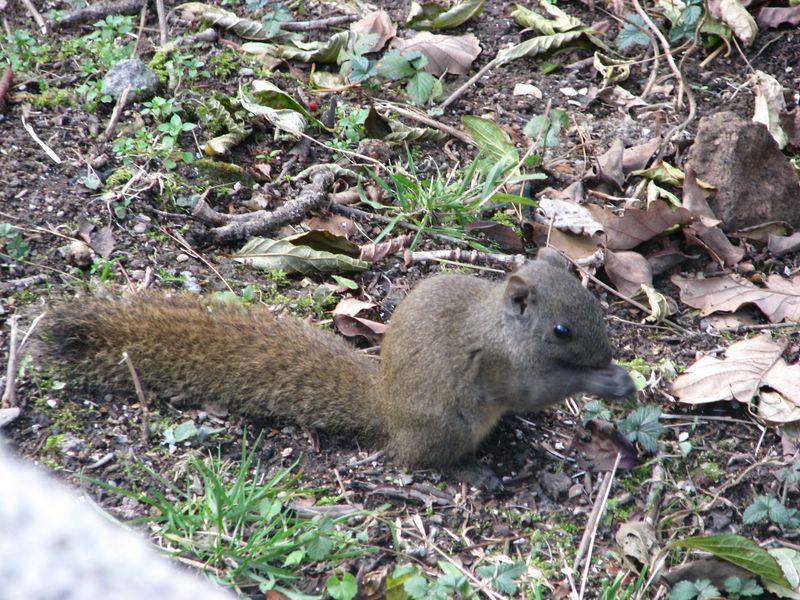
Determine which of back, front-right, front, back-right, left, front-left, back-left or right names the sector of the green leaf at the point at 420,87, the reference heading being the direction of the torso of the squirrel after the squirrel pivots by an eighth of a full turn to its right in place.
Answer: back-left

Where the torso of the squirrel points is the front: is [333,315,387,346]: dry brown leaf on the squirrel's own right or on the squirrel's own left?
on the squirrel's own left

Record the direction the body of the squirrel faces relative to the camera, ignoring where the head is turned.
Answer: to the viewer's right

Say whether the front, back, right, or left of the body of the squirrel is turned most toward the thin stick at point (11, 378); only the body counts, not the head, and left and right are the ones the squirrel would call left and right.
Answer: back

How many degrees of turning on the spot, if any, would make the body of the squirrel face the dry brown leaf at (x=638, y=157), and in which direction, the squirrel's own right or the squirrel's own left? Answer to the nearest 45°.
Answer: approximately 45° to the squirrel's own left

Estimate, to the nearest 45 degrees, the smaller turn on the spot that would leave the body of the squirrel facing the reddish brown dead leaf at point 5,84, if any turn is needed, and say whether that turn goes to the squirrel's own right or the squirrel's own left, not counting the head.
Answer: approximately 135° to the squirrel's own left

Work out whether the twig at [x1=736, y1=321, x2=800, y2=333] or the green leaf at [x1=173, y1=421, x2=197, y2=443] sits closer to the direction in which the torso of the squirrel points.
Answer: the twig

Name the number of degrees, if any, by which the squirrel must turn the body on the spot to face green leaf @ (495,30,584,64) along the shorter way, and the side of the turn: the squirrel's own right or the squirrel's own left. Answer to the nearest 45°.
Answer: approximately 90° to the squirrel's own left

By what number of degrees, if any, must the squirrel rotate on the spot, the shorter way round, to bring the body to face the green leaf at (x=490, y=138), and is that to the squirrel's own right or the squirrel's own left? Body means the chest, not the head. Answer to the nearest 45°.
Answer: approximately 90° to the squirrel's own left

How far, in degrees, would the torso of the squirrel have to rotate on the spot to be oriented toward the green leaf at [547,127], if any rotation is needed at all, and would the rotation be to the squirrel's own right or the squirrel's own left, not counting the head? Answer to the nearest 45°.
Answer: approximately 45° to the squirrel's own left

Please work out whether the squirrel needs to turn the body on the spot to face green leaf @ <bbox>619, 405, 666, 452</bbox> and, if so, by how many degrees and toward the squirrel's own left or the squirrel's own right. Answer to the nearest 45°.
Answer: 0° — it already faces it
